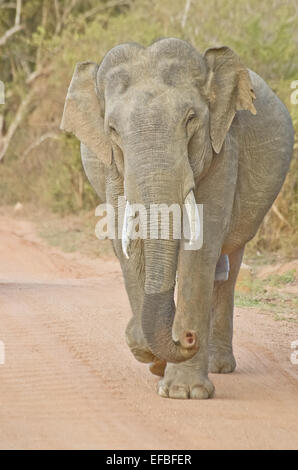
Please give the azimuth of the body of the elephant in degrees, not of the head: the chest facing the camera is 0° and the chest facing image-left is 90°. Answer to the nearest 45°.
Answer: approximately 0°
